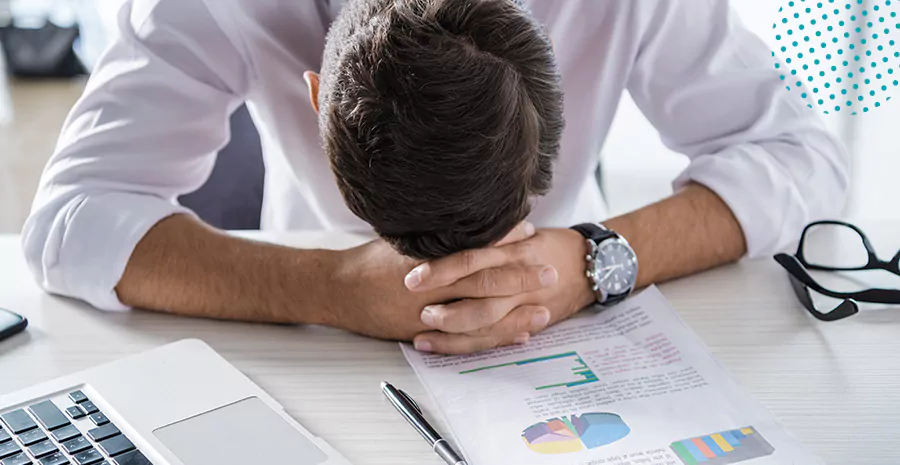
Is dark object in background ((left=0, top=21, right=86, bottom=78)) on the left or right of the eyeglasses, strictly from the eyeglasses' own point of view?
on its left

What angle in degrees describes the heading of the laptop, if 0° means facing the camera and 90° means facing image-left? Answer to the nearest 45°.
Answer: approximately 225°

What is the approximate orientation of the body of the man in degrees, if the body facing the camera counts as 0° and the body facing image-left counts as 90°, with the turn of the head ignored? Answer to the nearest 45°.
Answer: approximately 0°

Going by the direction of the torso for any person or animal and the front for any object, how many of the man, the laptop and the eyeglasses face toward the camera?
1

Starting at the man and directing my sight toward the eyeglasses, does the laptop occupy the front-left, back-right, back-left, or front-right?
back-right

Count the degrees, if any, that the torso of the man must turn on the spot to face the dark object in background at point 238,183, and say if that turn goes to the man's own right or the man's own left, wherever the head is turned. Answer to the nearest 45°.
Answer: approximately 135° to the man's own right

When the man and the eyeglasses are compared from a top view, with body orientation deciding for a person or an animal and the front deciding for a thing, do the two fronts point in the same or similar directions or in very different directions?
very different directions
